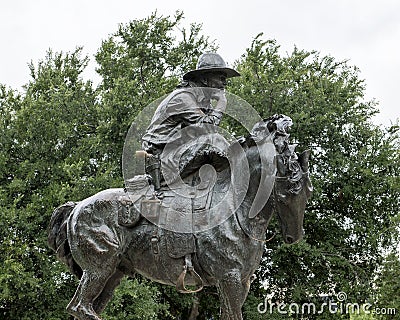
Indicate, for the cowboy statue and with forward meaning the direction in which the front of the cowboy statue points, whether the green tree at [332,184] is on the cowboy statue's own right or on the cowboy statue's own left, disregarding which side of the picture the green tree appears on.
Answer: on the cowboy statue's own left

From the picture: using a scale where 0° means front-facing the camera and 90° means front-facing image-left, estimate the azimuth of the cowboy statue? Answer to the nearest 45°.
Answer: approximately 270°

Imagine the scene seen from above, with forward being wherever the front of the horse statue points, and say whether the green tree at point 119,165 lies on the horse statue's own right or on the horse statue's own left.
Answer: on the horse statue's own left

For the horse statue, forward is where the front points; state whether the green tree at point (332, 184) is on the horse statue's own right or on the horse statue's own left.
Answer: on the horse statue's own left

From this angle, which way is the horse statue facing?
to the viewer's right
